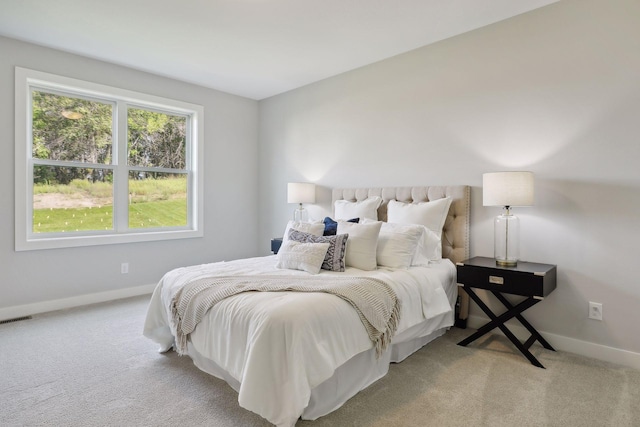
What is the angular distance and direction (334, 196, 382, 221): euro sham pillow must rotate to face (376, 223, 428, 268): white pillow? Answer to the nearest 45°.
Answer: approximately 45° to its left

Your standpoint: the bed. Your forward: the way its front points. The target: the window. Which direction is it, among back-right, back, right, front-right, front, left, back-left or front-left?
right

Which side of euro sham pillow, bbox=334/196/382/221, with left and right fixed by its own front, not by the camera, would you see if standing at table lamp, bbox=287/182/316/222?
right

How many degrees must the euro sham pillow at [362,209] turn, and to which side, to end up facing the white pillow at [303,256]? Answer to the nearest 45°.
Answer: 0° — it already faces it

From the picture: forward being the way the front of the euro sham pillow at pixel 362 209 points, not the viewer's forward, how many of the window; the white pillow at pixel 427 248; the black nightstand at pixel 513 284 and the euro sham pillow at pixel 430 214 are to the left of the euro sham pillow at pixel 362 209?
3

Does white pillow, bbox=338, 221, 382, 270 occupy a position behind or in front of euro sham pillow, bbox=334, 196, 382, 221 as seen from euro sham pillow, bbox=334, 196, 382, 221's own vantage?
in front

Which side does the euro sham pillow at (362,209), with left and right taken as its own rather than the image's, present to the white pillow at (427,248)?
left

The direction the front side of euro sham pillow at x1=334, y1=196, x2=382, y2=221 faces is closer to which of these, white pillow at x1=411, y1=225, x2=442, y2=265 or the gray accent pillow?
the gray accent pillow

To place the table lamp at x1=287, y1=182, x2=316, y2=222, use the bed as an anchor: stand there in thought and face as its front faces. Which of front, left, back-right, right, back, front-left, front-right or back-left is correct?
back-right

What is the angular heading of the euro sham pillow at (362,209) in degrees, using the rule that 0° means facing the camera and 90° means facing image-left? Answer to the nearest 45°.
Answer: approximately 45°
